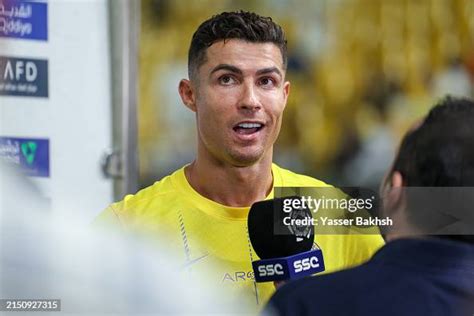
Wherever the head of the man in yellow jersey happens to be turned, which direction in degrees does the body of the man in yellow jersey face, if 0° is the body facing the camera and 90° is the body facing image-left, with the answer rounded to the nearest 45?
approximately 0°

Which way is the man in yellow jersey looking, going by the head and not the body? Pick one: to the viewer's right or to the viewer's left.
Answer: to the viewer's right
